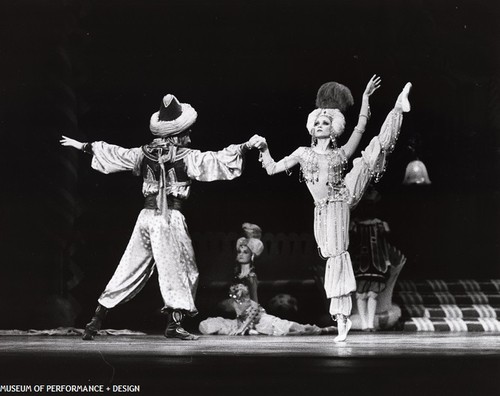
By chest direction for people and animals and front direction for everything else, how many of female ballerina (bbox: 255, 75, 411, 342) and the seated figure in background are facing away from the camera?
0

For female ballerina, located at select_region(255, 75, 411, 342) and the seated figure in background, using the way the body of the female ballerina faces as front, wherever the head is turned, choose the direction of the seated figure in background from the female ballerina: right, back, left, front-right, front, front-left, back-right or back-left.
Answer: back-right

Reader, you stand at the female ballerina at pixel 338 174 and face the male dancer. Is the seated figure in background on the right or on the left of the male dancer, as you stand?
right

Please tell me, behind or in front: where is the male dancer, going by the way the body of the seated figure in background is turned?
in front

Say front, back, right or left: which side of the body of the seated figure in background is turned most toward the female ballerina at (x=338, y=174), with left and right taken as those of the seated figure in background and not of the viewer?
left

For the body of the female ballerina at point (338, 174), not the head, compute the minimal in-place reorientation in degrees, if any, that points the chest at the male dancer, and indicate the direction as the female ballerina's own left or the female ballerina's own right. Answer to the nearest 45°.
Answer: approximately 90° to the female ballerina's own right

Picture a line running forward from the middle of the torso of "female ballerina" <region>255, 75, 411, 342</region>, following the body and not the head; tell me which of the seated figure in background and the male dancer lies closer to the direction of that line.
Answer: the male dancer

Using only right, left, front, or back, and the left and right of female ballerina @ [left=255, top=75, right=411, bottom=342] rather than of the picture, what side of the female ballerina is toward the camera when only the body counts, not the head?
front

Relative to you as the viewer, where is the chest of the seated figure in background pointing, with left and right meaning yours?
facing the viewer and to the left of the viewer
